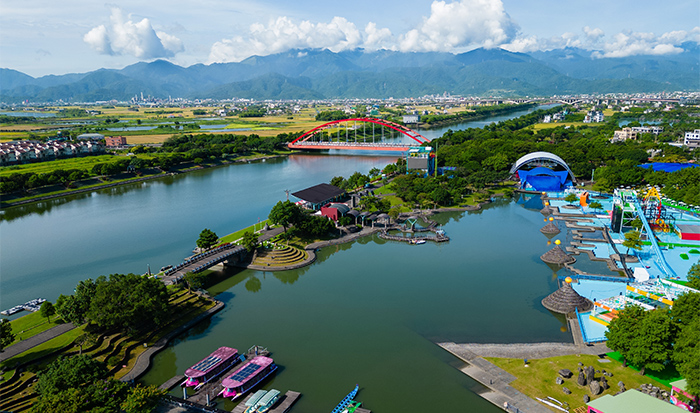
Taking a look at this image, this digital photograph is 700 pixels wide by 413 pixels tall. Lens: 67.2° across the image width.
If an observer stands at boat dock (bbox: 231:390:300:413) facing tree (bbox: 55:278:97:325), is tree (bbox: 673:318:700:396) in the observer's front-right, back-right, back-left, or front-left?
back-right

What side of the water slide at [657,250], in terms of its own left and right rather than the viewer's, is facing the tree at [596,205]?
back

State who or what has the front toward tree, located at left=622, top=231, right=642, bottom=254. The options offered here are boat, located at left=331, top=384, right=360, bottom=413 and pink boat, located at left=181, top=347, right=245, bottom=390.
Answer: the boat

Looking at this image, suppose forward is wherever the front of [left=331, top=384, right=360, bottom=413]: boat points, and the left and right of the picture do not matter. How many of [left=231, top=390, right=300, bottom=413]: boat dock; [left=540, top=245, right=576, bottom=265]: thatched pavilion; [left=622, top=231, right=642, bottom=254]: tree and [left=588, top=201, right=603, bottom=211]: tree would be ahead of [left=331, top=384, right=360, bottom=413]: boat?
3

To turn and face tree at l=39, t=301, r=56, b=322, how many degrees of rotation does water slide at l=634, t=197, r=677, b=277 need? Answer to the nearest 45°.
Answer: approximately 90° to its right

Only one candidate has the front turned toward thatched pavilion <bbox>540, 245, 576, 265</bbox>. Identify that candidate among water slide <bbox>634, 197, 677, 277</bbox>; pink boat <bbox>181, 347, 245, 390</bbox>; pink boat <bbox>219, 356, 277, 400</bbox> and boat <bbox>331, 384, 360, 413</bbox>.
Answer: the boat

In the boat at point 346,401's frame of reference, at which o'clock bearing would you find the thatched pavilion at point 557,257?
The thatched pavilion is roughly at 12 o'clock from the boat.
